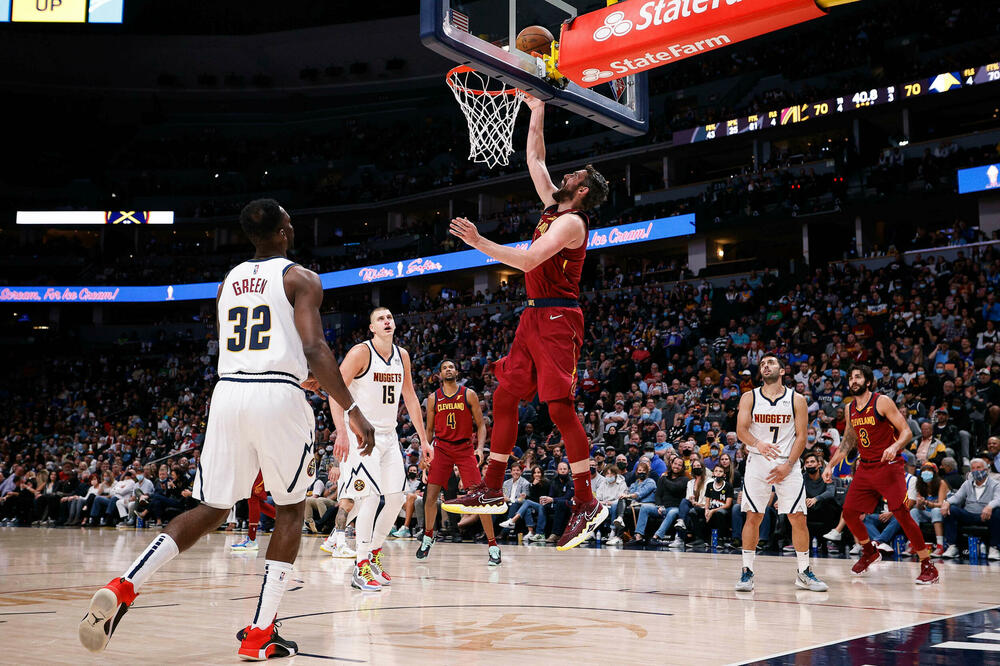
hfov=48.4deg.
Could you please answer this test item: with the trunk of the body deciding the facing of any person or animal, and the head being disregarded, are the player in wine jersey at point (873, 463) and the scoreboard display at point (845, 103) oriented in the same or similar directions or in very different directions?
same or similar directions

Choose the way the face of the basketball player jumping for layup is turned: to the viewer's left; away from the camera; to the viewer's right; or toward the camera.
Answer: to the viewer's left

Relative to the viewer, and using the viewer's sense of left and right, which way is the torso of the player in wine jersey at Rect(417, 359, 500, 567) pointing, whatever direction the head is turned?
facing the viewer

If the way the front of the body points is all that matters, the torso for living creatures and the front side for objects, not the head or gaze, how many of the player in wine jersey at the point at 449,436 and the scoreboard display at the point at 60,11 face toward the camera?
2

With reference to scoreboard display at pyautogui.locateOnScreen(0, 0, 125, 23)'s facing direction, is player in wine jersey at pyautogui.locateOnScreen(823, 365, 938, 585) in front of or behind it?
in front

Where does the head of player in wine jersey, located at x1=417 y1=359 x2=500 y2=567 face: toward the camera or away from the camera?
toward the camera

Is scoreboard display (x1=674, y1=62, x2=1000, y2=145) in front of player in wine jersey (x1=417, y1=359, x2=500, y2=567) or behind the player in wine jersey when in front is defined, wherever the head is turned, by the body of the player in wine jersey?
behind

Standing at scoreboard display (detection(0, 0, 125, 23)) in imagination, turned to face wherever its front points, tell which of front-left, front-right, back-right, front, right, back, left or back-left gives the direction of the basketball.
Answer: front

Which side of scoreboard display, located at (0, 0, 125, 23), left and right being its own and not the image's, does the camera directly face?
front
